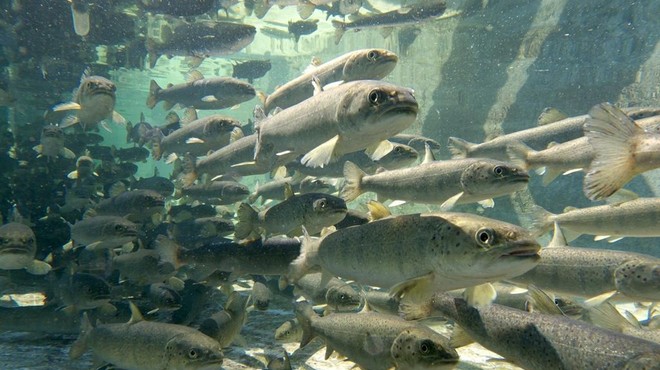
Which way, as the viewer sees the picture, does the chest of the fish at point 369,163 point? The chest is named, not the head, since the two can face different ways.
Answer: to the viewer's right

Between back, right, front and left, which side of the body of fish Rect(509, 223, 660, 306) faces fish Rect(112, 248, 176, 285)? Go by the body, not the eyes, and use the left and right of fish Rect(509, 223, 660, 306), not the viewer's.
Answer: back

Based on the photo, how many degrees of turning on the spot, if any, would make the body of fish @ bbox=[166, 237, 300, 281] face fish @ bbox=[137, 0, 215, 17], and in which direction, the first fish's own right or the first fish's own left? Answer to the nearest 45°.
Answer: approximately 90° to the first fish's own left

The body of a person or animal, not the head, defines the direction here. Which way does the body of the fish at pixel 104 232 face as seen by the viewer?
to the viewer's right

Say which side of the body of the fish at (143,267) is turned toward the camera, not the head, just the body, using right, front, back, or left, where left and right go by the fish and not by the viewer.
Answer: right

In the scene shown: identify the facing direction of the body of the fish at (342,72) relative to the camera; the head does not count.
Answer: to the viewer's right

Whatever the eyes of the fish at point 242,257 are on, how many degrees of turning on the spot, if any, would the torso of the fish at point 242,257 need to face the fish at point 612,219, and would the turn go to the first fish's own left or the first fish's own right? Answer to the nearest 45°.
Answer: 0° — it already faces it

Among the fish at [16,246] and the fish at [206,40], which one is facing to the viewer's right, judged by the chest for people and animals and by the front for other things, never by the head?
the fish at [206,40]

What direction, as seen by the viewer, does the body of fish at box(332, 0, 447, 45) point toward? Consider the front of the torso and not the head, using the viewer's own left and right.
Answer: facing to the right of the viewer

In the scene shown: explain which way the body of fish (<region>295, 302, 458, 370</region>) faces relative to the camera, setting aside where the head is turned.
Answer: to the viewer's right
